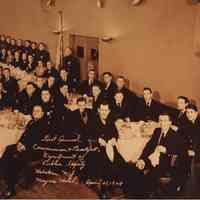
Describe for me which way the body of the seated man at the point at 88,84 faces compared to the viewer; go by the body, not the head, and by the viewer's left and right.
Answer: facing the viewer

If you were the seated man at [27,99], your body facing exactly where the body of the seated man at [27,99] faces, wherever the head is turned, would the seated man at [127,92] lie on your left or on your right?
on your left

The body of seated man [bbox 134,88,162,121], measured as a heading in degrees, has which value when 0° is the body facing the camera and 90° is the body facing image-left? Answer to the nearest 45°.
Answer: approximately 0°

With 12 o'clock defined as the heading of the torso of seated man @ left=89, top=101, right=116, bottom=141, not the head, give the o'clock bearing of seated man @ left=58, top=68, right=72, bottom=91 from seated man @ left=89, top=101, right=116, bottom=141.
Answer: seated man @ left=58, top=68, right=72, bottom=91 is roughly at 5 o'clock from seated man @ left=89, top=101, right=116, bottom=141.

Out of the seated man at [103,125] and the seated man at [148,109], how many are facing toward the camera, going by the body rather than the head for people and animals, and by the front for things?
2

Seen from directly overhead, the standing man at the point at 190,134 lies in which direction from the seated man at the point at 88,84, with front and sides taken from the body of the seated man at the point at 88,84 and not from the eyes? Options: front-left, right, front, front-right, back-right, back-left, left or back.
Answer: front-left

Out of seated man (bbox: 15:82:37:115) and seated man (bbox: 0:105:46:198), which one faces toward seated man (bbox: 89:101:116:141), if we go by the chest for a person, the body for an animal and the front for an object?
seated man (bbox: 15:82:37:115)

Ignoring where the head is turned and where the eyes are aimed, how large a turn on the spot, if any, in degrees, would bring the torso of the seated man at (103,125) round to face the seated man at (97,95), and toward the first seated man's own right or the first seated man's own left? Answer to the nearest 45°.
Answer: approximately 180°

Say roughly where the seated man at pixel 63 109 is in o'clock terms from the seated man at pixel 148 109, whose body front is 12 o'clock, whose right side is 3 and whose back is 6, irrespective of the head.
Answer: the seated man at pixel 63 109 is roughly at 3 o'clock from the seated man at pixel 148 109.

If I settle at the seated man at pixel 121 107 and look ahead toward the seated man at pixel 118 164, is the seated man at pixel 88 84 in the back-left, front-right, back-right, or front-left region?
back-right

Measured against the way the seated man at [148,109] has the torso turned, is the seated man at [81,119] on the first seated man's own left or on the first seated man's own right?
on the first seated man's own right

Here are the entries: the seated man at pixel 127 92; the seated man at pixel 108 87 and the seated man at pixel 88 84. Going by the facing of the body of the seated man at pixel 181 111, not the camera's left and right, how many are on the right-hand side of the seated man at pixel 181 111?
3
